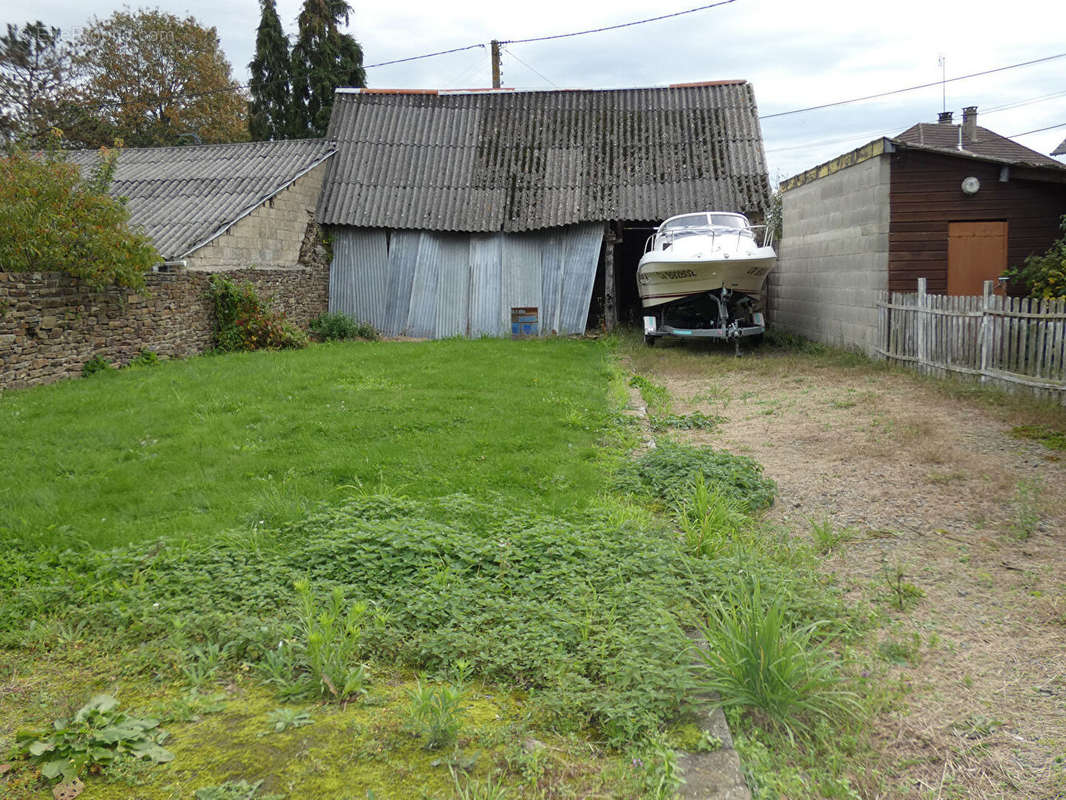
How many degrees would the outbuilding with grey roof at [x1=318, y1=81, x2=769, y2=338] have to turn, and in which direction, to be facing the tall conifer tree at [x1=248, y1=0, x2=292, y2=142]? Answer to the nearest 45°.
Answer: approximately 135° to its right

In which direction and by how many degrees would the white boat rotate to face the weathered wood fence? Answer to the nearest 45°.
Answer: approximately 45° to its left

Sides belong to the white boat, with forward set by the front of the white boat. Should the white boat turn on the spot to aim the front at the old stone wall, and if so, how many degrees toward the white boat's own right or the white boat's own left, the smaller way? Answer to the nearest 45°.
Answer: approximately 45° to the white boat's own right

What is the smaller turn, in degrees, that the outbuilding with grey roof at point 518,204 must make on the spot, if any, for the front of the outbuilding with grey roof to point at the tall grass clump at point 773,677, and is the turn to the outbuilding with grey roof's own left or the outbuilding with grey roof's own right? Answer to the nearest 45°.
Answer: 0° — it already faces it

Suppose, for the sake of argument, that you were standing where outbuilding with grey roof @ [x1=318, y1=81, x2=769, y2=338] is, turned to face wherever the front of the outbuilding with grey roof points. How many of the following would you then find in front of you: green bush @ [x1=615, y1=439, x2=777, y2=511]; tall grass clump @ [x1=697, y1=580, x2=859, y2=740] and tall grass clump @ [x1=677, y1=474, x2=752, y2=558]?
3

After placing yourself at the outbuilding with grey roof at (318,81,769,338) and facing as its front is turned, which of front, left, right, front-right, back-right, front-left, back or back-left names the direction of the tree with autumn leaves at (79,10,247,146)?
back-right

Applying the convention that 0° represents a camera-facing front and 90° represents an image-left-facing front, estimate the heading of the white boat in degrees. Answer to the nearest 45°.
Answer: approximately 0°

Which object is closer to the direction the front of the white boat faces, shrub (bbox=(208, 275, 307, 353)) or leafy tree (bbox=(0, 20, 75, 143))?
the shrub
